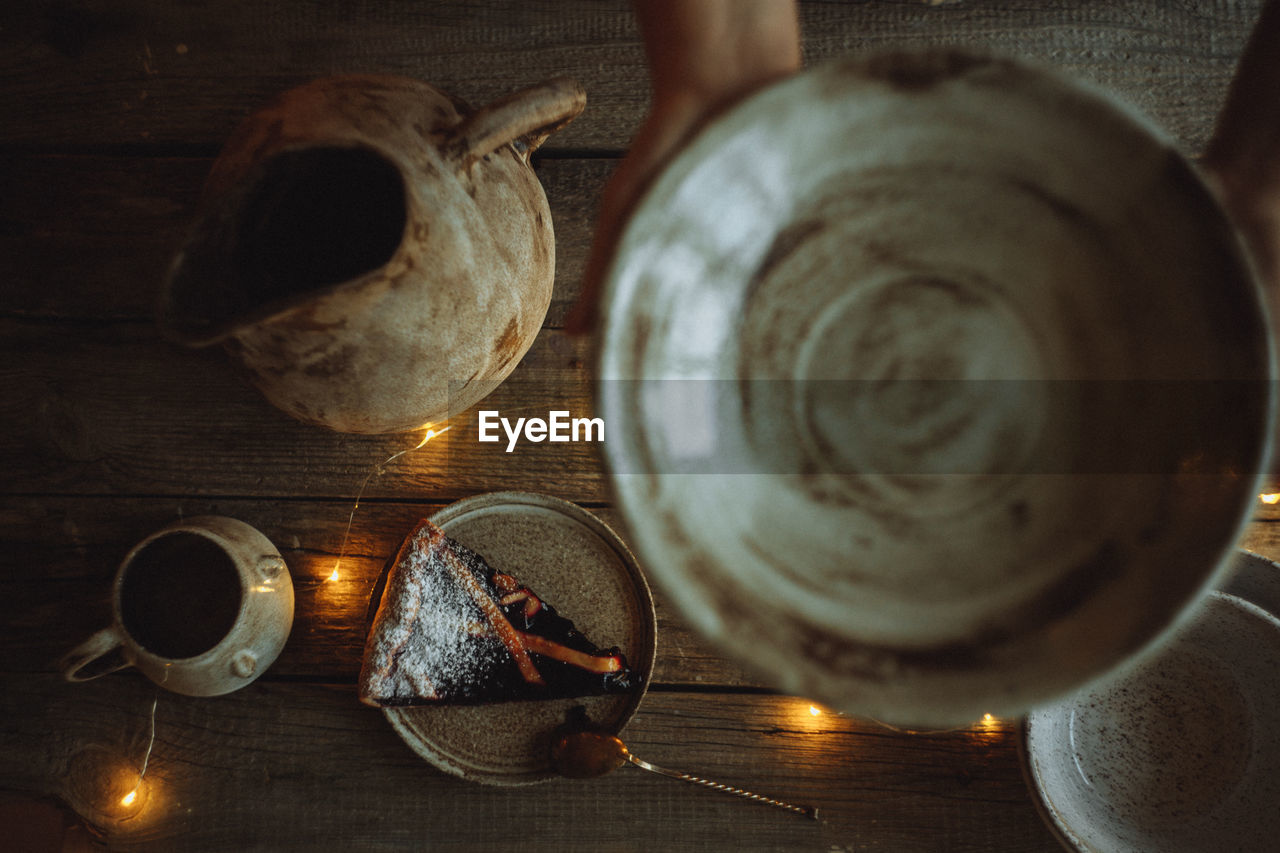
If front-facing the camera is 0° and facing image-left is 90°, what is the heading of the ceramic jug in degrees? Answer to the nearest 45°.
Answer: approximately 45°
